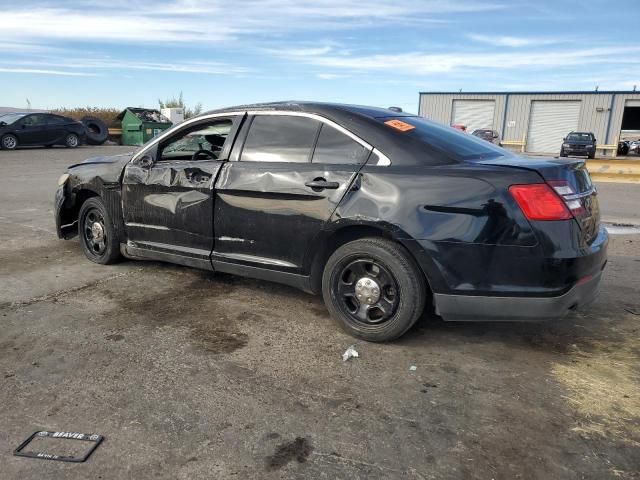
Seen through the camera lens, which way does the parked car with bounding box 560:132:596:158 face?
facing the viewer

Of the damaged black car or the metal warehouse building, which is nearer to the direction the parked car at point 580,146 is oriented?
the damaged black car

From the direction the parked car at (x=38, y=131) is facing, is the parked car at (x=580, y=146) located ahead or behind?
behind

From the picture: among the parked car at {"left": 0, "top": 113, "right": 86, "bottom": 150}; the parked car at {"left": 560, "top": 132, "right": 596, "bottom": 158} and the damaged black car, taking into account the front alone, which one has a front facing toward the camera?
the parked car at {"left": 560, "top": 132, "right": 596, "bottom": 158}

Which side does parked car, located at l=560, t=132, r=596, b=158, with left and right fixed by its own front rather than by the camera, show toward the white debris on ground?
front

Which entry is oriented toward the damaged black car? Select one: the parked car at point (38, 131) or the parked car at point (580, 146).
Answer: the parked car at point (580, 146)

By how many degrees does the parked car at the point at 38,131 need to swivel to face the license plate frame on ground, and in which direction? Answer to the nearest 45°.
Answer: approximately 90° to its left

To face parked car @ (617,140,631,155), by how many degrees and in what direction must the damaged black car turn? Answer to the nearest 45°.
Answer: approximately 90° to its right

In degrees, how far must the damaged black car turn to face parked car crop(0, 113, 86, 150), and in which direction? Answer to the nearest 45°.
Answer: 0° — it already faces it

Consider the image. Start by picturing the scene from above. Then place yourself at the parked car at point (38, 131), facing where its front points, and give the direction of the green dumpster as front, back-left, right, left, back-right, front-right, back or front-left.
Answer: back-right

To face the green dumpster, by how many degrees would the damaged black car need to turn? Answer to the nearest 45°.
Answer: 0° — it already faces it

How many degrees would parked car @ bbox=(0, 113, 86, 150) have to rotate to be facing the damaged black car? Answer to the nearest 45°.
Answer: approximately 90° to its left

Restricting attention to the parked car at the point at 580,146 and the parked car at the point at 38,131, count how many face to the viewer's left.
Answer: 1

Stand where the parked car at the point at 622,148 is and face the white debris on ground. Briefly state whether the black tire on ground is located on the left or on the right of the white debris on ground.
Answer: right

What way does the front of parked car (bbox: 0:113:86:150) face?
to the viewer's left

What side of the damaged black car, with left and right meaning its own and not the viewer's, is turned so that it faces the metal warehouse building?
right

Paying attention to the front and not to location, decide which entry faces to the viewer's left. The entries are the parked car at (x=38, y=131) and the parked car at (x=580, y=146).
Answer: the parked car at (x=38, y=131)

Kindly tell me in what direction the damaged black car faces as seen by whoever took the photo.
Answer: facing away from the viewer and to the left of the viewer

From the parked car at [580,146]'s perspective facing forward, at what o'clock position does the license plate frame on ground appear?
The license plate frame on ground is roughly at 12 o'clock from the parked car.

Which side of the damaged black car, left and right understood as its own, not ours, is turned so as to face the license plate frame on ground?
left
